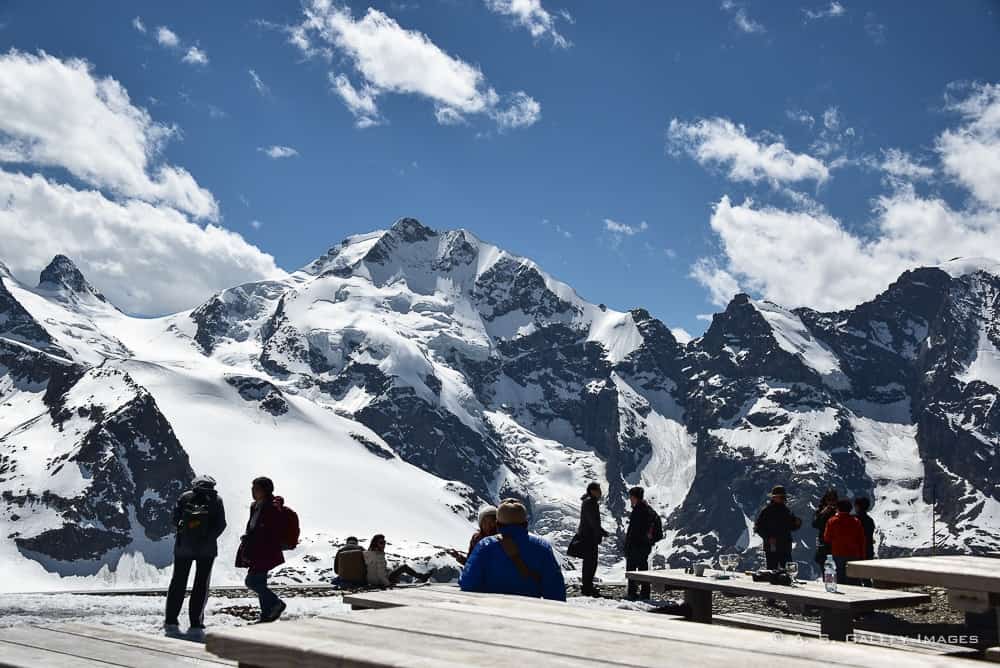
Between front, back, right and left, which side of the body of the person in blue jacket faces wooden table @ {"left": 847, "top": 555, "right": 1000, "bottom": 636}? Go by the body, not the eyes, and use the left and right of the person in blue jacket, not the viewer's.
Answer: right

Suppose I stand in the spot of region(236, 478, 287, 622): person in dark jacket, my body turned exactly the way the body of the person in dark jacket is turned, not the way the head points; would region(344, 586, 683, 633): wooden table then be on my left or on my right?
on my left

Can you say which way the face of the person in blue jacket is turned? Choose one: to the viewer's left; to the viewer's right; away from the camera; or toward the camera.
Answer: away from the camera

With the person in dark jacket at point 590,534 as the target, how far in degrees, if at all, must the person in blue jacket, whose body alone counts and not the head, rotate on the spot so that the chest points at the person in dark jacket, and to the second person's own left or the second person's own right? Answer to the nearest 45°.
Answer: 0° — they already face them

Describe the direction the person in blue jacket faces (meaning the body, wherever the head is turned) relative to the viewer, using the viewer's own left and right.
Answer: facing away from the viewer

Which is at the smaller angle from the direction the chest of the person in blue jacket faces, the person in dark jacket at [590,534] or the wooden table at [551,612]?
the person in dark jacket

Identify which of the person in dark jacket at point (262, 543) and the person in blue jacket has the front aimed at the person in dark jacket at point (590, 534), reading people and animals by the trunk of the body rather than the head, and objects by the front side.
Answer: the person in blue jacket

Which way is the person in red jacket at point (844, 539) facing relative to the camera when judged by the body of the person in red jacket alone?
away from the camera

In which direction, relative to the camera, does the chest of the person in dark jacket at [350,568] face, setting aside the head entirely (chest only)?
away from the camera

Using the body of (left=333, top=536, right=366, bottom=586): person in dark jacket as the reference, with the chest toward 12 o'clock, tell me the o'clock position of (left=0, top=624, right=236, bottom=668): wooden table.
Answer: The wooden table is roughly at 6 o'clock from the person in dark jacket.

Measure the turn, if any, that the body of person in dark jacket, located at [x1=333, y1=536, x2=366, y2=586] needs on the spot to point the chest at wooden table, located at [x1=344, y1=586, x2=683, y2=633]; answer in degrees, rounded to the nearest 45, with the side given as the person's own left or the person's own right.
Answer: approximately 180°
